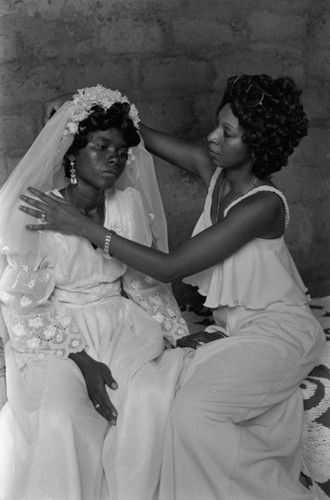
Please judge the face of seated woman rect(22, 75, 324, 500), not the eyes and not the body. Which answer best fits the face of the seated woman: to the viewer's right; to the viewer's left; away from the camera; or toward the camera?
to the viewer's left

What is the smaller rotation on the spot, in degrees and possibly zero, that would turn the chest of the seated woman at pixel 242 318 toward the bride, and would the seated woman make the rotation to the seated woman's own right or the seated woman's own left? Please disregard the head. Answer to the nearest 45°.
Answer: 0° — they already face them

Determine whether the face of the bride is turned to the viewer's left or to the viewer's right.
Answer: to the viewer's right

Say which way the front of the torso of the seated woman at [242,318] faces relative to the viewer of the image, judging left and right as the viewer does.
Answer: facing to the left of the viewer
